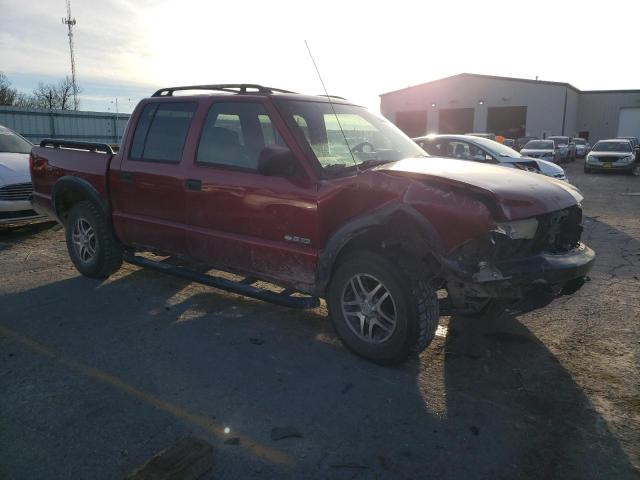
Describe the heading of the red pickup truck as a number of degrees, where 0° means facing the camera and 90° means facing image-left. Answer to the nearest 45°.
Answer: approximately 315°

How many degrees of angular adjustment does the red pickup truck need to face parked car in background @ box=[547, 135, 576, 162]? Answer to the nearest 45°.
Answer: approximately 90° to its left

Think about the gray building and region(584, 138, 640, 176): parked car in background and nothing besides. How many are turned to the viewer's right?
0

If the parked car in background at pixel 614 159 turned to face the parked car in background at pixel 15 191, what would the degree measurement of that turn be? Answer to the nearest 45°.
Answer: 0° — it already faces it

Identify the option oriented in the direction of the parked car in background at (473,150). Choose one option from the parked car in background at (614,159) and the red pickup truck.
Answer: the parked car in background at (614,159)

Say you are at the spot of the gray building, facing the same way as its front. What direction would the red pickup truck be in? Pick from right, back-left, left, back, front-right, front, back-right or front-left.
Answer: front-left

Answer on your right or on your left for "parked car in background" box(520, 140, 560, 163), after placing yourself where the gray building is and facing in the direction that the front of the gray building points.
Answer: on your left

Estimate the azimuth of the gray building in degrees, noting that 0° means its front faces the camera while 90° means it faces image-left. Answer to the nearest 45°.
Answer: approximately 45°

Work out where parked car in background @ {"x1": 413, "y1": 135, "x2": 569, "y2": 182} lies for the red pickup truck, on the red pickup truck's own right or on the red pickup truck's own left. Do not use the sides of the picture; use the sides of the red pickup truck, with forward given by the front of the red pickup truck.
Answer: on the red pickup truck's own left

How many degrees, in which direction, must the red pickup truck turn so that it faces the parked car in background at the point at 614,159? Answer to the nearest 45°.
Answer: approximately 90° to its left

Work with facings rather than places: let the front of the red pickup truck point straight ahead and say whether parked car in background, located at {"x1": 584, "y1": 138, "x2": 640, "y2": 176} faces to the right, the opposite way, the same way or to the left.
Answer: to the right

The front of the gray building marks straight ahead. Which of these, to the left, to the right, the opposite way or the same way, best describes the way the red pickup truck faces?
to the left
